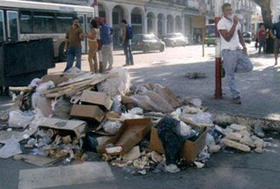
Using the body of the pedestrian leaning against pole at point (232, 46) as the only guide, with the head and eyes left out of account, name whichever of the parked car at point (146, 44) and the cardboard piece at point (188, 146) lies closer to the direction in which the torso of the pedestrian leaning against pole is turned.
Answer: the cardboard piece

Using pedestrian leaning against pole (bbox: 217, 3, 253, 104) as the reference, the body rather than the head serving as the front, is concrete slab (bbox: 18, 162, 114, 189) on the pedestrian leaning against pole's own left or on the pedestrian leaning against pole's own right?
on the pedestrian leaning against pole's own right

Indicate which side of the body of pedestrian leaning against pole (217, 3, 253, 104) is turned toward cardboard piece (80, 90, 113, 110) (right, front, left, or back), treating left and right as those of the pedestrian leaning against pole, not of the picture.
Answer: right

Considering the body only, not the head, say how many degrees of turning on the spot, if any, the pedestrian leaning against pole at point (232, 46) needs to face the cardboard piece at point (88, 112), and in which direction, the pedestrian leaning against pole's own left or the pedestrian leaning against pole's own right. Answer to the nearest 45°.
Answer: approximately 90° to the pedestrian leaning against pole's own right

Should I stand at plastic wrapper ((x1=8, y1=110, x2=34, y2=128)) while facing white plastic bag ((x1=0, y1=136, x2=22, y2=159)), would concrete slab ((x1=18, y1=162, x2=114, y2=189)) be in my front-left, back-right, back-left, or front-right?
front-left

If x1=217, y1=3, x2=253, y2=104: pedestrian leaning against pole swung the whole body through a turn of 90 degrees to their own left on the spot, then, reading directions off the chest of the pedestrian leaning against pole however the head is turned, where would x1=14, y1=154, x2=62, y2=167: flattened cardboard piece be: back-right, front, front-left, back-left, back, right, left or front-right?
back

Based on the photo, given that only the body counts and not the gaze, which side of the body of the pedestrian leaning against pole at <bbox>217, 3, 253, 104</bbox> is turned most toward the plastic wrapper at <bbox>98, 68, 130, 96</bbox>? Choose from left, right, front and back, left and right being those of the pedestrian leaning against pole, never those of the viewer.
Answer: right

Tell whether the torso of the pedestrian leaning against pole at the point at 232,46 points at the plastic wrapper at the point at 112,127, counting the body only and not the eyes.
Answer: no

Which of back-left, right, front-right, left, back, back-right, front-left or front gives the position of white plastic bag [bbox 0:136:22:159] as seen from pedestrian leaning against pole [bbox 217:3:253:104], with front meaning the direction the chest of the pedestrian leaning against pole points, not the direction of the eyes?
right

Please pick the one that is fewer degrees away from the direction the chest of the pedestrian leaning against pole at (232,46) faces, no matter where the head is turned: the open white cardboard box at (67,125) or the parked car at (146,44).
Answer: the open white cardboard box

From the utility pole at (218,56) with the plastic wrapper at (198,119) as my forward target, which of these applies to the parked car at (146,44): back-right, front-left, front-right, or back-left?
back-right

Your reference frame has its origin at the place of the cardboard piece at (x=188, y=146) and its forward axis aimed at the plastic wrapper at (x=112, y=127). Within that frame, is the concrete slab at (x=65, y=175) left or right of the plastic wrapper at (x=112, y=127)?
left

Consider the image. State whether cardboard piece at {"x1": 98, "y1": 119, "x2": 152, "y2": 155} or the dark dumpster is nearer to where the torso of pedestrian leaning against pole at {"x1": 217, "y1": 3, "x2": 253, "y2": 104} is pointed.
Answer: the cardboard piece

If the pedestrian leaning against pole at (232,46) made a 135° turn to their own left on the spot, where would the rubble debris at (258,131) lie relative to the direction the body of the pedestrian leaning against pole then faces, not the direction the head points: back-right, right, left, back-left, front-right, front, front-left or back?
back

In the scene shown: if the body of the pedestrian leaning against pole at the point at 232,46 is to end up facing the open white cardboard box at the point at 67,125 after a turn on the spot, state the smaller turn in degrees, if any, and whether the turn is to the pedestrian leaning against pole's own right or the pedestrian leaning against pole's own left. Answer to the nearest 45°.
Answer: approximately 90° to the pedestrian leaning against pole's own right

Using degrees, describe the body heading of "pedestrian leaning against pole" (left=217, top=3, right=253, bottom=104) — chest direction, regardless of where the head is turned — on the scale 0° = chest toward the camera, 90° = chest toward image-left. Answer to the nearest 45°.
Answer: approximately 315°
